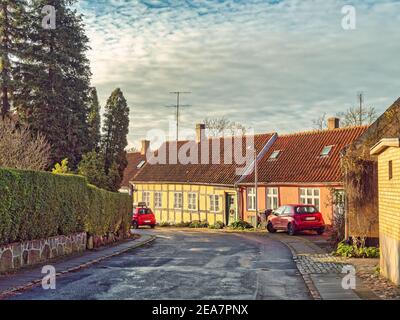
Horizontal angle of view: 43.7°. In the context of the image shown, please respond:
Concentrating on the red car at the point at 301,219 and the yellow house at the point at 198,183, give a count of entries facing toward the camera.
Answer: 1

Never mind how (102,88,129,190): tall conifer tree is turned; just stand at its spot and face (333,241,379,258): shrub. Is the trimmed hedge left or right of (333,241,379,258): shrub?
right

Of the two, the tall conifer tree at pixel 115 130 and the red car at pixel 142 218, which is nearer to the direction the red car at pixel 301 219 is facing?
the red car

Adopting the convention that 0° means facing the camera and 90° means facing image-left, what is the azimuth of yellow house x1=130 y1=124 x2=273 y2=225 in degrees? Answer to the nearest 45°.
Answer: approximately 0°

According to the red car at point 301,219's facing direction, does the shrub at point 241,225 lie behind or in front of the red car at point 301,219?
in front

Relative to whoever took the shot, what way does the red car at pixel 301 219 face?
facing away from the viewer and to the left of the viewer

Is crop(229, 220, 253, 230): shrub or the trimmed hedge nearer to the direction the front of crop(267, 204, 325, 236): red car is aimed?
the shrub

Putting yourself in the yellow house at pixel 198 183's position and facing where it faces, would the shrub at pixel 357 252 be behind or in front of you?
in front

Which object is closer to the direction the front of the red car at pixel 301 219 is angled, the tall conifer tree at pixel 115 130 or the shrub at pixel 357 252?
the tall conifer tree
